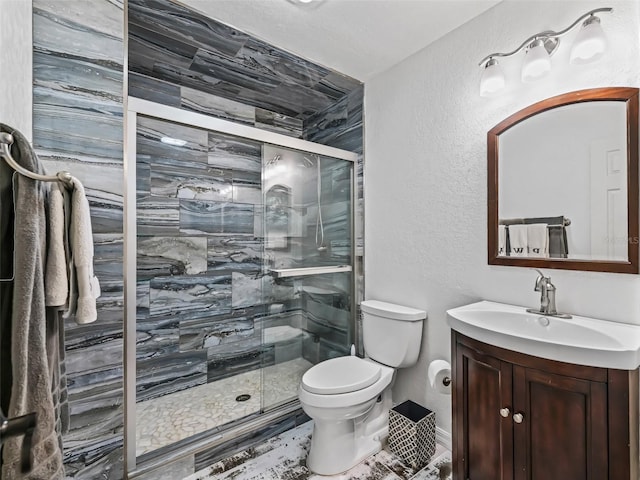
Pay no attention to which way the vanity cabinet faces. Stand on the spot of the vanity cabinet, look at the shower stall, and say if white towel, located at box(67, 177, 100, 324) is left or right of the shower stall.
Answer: left

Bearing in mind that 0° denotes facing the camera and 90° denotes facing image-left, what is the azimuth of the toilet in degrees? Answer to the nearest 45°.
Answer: approximately 45°

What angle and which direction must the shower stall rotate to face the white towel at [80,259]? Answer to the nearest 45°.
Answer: approximately 45° to its right
